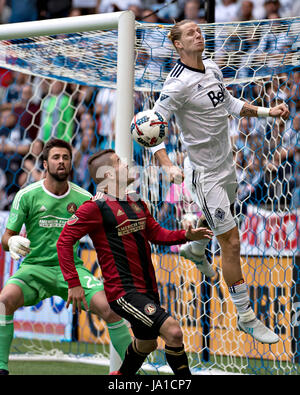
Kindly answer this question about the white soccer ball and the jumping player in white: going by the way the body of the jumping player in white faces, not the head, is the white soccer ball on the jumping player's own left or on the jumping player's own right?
on the jumping player's own right
